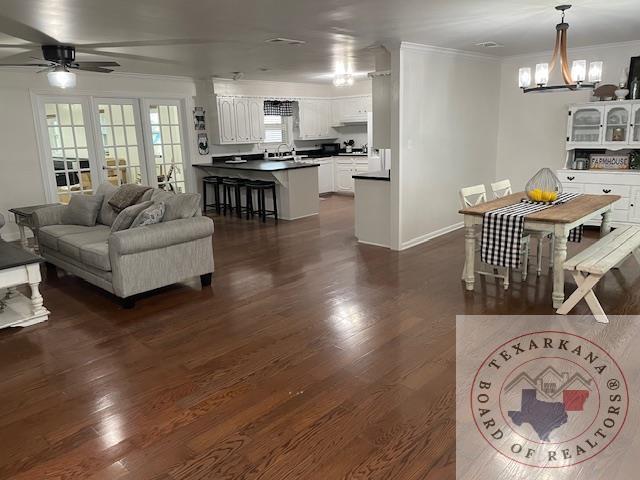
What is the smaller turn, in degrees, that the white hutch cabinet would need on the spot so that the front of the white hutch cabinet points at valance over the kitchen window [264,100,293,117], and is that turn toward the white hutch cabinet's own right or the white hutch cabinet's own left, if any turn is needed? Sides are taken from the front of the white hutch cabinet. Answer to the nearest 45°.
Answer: approximately 90° to the white hutch cabinet's own right

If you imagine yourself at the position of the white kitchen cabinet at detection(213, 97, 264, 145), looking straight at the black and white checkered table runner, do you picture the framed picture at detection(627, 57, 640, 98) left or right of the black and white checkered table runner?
left

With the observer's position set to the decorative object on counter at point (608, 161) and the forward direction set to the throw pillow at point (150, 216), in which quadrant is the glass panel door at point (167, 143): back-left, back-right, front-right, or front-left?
front-right

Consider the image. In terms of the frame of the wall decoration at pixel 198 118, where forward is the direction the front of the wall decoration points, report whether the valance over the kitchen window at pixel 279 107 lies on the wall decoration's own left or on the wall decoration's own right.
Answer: on the wall decoration's own left

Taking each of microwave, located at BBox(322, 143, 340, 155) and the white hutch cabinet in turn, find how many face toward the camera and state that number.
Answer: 2

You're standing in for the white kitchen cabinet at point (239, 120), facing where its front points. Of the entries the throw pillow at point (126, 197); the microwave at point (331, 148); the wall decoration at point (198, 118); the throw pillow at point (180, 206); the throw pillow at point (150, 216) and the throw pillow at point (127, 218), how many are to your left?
1

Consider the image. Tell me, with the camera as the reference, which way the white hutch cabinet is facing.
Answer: facing the viewer

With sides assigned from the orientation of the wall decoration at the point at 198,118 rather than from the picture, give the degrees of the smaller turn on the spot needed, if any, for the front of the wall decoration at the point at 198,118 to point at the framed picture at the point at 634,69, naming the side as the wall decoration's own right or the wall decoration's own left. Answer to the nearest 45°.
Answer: approximately 45° to the wall decoration's own left

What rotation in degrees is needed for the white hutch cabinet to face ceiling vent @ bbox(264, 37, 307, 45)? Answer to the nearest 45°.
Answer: approximately 45° to its right

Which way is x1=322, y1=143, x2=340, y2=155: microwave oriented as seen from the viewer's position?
toward the camera

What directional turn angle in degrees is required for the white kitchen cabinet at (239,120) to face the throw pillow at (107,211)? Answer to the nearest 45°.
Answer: approximately 45° to its right

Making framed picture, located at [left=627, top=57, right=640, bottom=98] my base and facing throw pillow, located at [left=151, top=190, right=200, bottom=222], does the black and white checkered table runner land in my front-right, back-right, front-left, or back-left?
front-left

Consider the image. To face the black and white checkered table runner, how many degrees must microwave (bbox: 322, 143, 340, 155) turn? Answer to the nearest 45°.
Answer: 0° — it already faces it

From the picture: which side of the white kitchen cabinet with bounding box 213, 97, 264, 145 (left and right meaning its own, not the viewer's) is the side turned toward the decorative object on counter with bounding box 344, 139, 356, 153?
left

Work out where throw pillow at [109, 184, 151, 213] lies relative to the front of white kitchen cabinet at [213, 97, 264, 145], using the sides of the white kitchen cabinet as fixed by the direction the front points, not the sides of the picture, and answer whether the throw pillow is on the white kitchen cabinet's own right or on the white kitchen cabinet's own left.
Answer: on the white kitchen cabinet's own right

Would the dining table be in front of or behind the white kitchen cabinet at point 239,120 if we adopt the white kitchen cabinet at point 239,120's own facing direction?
in front

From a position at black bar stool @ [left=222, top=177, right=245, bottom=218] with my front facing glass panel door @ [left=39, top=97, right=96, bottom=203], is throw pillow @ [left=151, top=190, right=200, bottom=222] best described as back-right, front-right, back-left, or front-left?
front-left

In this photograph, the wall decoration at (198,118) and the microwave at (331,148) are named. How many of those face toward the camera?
2
